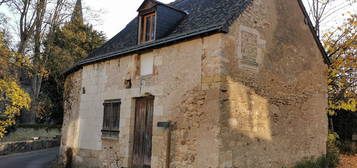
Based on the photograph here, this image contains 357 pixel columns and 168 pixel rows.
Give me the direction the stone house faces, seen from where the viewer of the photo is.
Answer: facing the viewer and to the left of the viewer

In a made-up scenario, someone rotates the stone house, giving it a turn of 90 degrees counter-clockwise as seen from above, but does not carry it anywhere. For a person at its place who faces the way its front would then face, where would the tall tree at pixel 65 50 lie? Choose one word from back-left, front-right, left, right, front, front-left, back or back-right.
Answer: back
